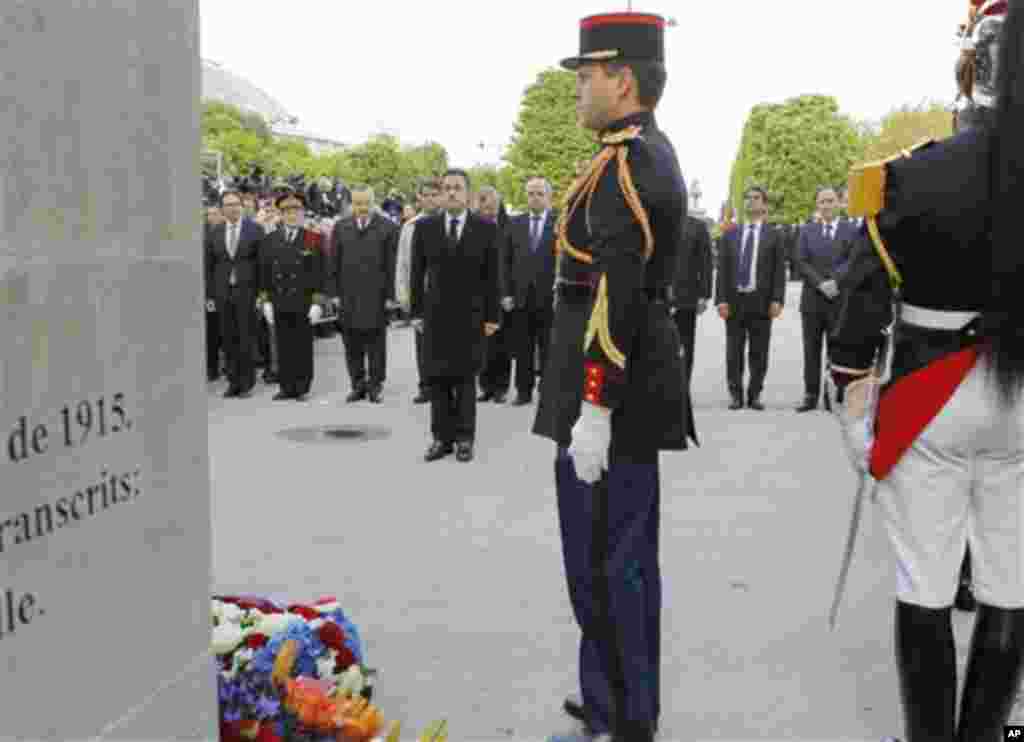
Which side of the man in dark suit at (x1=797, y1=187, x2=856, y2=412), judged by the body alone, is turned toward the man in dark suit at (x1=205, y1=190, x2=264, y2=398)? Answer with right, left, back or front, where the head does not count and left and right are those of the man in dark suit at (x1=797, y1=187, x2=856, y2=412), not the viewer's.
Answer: right

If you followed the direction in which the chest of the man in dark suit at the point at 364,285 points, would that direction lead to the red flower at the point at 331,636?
yes

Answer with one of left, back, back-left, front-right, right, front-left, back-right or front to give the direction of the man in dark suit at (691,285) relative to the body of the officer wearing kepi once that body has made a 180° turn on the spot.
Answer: left

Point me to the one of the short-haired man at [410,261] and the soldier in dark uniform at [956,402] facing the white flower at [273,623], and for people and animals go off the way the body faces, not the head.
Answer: the short-haired man

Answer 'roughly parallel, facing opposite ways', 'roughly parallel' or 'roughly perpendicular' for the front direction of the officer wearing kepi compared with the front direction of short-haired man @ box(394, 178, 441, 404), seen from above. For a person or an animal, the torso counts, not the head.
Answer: roughly perpendicular

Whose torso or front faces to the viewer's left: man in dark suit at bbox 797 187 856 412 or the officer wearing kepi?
the officer wearing kepi

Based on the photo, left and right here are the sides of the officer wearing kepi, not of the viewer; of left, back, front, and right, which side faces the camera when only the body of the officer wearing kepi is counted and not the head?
left

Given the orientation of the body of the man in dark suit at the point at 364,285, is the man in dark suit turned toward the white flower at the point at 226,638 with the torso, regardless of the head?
yes

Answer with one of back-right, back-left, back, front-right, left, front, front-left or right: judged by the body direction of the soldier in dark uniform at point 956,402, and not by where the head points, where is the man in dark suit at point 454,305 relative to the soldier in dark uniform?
front-left

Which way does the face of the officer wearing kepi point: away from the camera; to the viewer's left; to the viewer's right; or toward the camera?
to the viewer's left

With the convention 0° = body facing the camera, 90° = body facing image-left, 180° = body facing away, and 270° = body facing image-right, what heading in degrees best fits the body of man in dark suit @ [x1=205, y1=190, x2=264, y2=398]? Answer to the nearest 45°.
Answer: approximately 0°

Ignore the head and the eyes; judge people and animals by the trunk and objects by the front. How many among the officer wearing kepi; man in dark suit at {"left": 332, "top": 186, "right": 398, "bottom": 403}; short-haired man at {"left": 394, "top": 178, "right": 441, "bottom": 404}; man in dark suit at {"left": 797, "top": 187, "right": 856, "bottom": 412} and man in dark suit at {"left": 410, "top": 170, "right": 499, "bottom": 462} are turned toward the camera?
4
